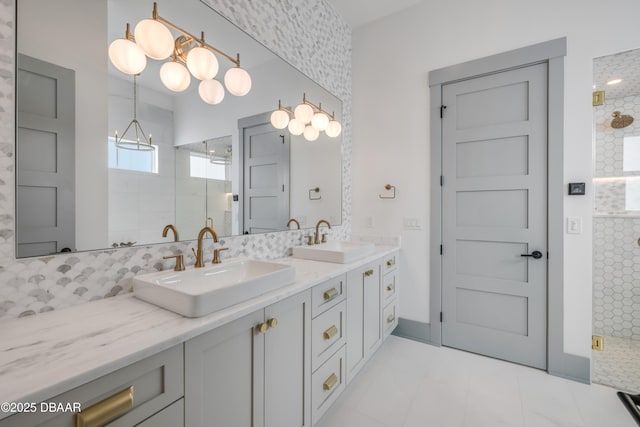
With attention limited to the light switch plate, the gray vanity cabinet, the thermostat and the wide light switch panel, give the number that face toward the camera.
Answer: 3

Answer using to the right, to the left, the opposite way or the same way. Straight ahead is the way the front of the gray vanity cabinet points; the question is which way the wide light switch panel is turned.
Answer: to the right

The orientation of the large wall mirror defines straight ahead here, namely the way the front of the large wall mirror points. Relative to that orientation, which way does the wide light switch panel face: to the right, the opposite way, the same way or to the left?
to the right

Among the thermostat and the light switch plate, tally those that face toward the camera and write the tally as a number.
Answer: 2

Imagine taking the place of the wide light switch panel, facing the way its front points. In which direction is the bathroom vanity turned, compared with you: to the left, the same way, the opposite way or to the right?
to the left

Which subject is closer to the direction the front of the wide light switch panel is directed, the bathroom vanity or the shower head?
the bathroom vanity

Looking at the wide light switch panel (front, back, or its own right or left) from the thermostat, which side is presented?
left

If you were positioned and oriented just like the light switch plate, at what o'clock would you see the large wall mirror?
The large wall mirror is roughly at 1 o'clock from the light switch plate.

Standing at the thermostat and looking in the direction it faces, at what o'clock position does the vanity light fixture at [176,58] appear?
The vanity light fixture is roughly at 1 o'clock from the thermostat.

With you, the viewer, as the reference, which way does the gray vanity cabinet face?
facing to the right of the viewer

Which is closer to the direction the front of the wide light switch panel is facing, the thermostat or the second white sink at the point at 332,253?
the second white sink

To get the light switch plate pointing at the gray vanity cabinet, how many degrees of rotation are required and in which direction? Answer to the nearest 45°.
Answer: approximately 45° to its right

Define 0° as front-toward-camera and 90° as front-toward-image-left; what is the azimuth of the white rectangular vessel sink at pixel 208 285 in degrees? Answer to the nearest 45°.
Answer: approximately 315°

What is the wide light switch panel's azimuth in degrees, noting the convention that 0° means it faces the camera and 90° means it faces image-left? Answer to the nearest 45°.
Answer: approximately 0°
